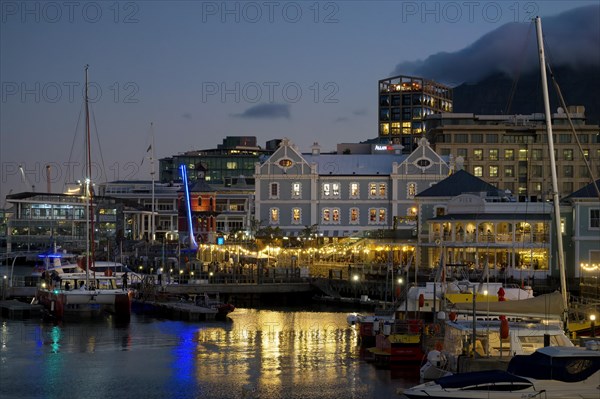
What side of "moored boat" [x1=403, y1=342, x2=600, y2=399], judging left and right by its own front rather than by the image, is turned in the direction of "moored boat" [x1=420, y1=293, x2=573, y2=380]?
right

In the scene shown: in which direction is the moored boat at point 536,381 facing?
to the viewer's left
